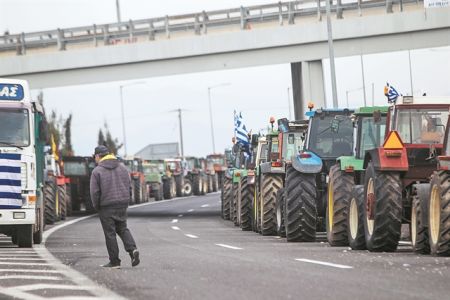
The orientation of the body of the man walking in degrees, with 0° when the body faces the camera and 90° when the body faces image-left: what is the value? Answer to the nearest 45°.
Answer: approximately 135°

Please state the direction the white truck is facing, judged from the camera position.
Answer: facing the viewer
